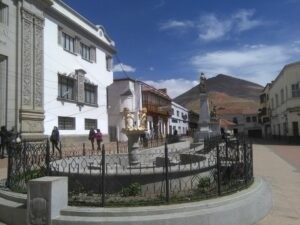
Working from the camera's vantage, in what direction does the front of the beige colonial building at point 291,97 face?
facing the viewer and to the left of the viewer

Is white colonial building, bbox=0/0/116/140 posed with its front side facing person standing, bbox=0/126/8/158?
no

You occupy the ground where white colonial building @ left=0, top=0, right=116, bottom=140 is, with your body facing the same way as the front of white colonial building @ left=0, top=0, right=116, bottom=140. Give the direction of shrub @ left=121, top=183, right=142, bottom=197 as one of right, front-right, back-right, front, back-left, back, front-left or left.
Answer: front-right

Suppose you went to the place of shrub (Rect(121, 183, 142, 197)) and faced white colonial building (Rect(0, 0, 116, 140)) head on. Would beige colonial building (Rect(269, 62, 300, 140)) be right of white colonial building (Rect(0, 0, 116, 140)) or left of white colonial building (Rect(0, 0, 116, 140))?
right

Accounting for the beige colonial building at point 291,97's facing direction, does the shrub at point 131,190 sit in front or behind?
in front

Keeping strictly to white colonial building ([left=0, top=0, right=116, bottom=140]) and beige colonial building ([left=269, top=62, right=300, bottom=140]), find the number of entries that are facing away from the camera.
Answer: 0

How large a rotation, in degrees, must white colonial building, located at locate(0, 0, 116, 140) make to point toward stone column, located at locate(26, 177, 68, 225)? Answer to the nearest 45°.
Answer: approximately 45° to its right

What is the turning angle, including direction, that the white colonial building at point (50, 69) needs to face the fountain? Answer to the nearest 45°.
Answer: approximately 45° to its right

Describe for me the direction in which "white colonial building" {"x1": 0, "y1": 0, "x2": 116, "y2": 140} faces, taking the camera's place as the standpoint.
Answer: facing the viewer and to the right of the viewer

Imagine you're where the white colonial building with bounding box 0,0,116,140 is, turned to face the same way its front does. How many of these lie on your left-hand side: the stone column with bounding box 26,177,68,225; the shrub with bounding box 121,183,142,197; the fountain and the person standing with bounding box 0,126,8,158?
0

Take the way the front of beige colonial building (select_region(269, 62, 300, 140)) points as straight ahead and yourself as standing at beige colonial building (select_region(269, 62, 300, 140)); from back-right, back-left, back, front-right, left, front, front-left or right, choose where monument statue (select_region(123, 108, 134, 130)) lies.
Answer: front-left

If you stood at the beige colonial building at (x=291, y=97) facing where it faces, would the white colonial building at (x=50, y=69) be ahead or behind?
ahead
